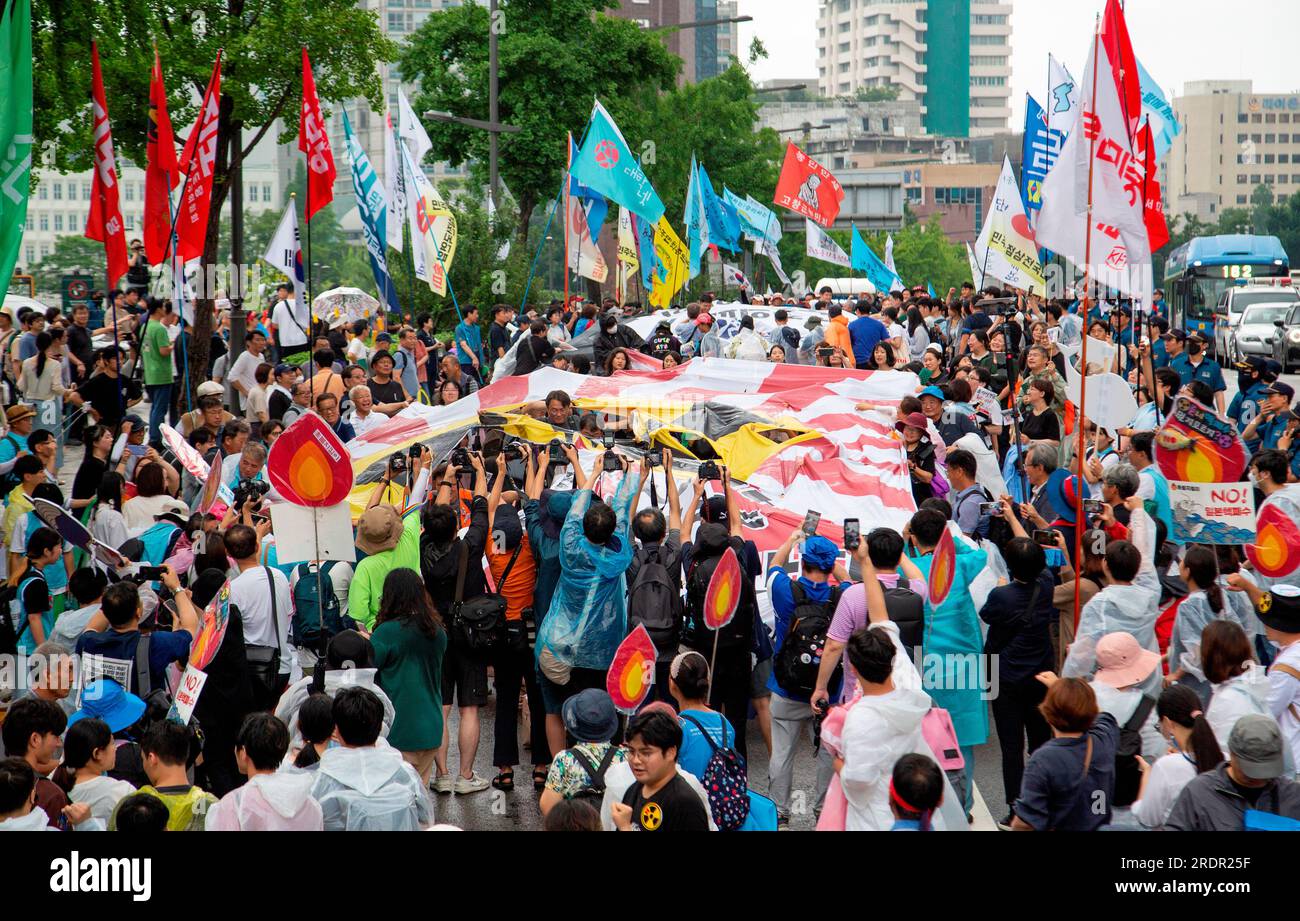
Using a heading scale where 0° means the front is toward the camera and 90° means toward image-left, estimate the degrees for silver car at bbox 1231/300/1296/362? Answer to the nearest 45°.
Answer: approximately 0°

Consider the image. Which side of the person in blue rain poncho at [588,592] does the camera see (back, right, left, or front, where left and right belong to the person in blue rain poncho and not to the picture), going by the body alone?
back

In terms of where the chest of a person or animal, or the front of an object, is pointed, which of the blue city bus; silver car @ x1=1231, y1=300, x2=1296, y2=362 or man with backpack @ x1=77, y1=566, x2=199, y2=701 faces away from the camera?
the man with backpack

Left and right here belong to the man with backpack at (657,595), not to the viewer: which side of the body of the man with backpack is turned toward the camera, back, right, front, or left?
back

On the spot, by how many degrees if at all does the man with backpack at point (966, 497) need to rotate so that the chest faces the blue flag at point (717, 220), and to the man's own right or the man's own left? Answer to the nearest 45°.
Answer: approximately 90° to the man's own right

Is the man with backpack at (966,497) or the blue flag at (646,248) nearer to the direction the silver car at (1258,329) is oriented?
the man with backpack

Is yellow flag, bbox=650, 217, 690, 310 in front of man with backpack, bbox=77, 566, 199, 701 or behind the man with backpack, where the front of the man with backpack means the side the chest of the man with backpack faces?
in front

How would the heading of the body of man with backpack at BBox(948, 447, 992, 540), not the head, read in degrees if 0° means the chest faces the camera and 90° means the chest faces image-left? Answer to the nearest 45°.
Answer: approximately 90°

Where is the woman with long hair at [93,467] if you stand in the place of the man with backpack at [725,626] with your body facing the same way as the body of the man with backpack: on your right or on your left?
on your left

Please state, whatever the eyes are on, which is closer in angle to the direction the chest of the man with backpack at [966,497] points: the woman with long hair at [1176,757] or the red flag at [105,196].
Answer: the red flag

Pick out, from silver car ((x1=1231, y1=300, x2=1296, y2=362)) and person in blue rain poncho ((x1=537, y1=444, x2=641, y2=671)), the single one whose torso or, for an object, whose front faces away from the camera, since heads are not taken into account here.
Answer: the person in blue rain poncho

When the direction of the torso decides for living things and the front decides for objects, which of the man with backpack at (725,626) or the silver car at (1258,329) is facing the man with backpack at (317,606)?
the silver car

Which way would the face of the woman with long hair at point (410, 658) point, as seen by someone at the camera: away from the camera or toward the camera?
away from the camera

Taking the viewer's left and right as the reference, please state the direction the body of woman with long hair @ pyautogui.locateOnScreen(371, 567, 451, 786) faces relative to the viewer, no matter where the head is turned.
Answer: facing away from the viewer

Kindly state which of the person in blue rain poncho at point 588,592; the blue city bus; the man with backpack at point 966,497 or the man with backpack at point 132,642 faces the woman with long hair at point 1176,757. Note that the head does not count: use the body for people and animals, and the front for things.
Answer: the blue city bus
